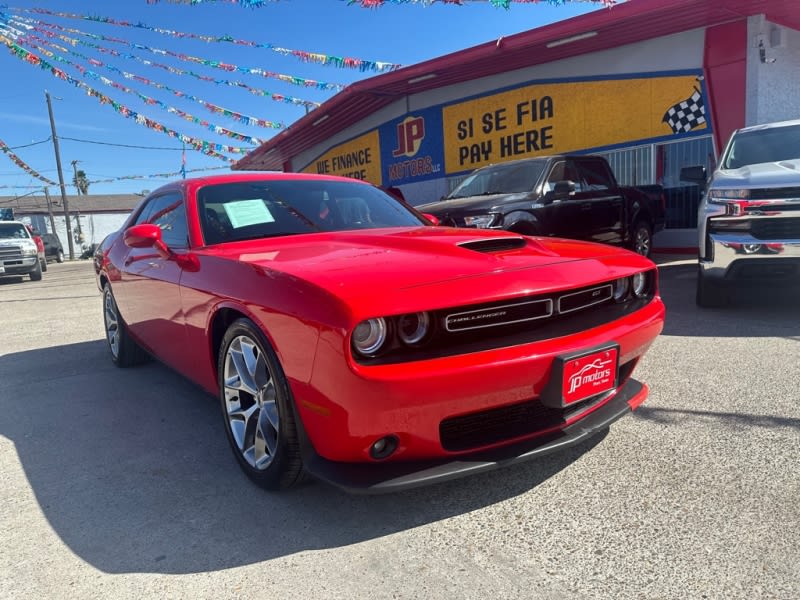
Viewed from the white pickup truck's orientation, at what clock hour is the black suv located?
The black suv is roughly at 6 o'clock from the white pickup truck.

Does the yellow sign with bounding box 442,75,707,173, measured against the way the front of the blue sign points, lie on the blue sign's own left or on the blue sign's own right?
on the blue sign's own left

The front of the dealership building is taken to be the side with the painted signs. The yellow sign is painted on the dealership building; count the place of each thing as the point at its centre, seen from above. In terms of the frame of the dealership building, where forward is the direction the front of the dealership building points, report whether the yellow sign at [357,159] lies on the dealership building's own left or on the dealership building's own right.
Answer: on the dealership building's own right

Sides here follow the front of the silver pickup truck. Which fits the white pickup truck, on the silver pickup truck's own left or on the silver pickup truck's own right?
on the silver pickup truck's own right

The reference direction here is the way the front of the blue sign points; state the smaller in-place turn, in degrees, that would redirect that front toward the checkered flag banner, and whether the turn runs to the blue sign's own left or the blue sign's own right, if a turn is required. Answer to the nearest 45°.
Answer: approximately 90° to the blue sign's own left

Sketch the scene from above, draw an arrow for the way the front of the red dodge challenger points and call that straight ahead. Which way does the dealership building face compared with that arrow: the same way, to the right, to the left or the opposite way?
to the right

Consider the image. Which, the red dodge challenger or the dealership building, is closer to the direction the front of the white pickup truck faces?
the red dodge challenger

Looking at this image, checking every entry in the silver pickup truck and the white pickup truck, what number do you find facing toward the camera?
2

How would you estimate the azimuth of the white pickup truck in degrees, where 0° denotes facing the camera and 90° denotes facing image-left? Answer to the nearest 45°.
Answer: approximately 0°

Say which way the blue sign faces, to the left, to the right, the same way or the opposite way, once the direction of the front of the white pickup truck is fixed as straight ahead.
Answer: to the right
